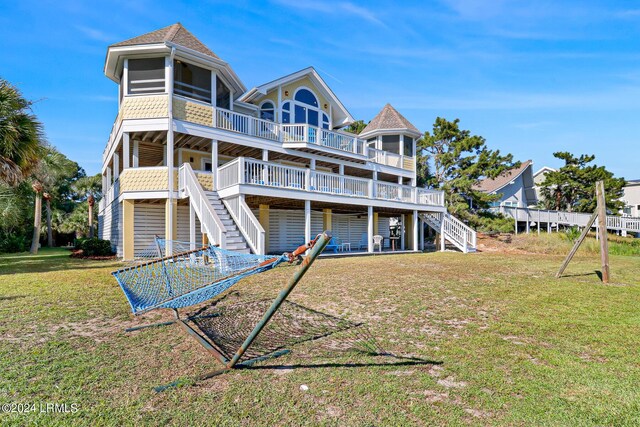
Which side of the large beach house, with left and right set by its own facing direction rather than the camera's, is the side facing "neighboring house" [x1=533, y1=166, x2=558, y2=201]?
left

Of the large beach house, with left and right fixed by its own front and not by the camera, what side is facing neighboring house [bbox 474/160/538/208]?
left

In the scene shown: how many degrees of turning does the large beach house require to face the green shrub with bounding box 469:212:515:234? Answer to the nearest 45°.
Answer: approximately 90° to its left

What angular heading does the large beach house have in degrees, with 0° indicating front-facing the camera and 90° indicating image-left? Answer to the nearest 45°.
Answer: approximately 315°

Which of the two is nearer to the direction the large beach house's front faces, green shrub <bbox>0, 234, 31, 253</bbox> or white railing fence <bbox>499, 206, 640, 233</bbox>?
the white railing fence

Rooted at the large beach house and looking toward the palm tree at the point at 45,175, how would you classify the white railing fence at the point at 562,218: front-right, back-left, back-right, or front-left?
back-right

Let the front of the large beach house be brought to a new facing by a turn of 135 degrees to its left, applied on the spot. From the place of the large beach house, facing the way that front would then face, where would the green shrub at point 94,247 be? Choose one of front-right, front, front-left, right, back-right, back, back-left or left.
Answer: left

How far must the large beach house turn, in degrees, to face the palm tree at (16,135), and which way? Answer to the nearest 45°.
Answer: approximately 90° to its right

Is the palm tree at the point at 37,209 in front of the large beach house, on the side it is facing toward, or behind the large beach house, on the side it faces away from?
behind

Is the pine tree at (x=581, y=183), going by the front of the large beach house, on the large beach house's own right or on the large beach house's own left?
on the large beach house's own left
